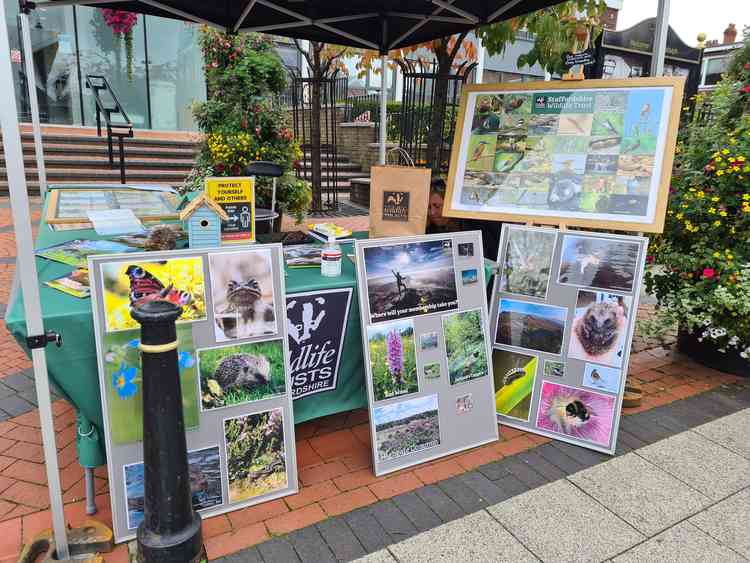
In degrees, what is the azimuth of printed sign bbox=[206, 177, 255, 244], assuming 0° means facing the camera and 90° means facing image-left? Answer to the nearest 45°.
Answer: approximately 0°

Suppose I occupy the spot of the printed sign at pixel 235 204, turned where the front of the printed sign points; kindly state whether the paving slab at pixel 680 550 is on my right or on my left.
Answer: on my left

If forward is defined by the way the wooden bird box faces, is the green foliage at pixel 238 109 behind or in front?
behind

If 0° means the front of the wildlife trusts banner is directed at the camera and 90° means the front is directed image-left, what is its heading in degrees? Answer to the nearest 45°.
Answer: approximately 0°

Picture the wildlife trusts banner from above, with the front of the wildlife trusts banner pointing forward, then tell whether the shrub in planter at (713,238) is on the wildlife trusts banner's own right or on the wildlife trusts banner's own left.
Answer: on the wildlife trusts banner's own left
